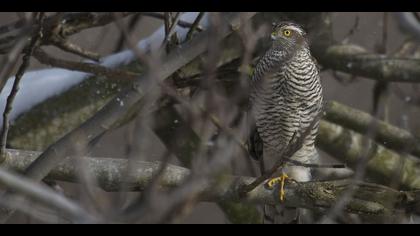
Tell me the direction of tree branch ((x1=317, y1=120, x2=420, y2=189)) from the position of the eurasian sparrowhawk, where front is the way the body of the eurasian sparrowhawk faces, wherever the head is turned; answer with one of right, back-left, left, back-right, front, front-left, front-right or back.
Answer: back-left

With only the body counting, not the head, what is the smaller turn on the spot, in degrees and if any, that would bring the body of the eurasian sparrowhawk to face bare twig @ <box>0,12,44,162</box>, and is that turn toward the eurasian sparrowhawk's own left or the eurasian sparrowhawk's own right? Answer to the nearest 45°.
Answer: approximately 45° to the eurasian sparrowhawk's own right

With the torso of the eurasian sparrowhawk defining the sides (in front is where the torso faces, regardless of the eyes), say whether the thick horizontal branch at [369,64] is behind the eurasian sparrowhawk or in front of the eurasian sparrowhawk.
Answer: behind

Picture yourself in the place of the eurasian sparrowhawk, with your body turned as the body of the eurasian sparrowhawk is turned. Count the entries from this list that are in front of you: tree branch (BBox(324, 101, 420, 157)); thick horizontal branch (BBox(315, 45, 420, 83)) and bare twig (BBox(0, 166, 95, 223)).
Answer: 1

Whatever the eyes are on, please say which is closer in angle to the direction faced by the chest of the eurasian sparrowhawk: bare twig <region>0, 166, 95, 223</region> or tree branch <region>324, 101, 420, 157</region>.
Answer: the bare twig

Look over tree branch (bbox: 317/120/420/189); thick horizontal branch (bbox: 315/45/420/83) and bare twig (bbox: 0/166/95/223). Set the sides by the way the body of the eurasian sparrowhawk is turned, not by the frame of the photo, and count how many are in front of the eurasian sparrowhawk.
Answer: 1

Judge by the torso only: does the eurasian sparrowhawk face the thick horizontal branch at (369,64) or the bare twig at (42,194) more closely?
the bare twig

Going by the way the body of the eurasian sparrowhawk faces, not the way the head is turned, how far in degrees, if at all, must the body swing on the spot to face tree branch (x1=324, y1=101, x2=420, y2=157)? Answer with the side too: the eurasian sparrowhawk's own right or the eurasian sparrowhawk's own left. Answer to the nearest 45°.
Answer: approximately 135° to the eurasian sparrowhawk's own left

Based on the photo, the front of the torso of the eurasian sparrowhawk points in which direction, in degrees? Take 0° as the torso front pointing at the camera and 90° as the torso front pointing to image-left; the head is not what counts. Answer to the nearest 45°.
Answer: approximately 0°
